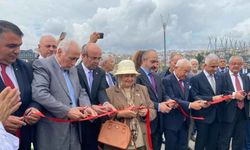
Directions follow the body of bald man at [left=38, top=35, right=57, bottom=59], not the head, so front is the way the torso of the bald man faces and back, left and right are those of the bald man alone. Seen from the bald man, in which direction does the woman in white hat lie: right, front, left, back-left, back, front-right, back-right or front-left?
front

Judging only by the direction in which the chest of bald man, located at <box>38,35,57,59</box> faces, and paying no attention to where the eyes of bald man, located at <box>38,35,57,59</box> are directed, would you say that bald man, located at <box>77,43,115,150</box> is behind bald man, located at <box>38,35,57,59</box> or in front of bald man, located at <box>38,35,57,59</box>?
in front

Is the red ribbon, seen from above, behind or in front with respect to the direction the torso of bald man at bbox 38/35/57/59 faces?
in front

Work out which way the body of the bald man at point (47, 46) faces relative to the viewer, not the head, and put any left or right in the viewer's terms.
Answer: facing the viewer and to the right of the viewer
